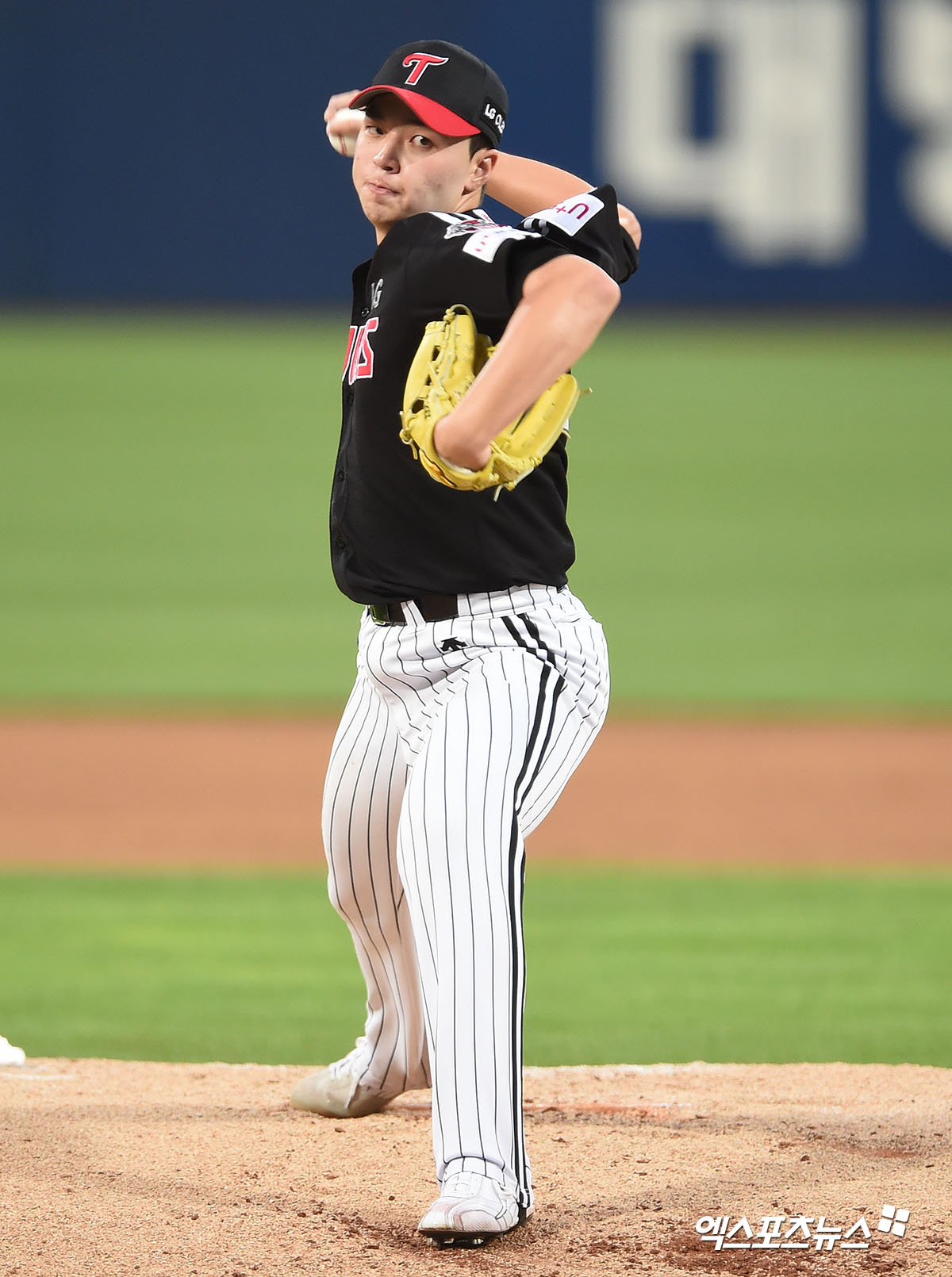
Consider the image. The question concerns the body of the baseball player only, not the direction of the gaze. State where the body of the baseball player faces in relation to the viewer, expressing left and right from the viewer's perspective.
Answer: facing the viewer and to the left of the viewer
